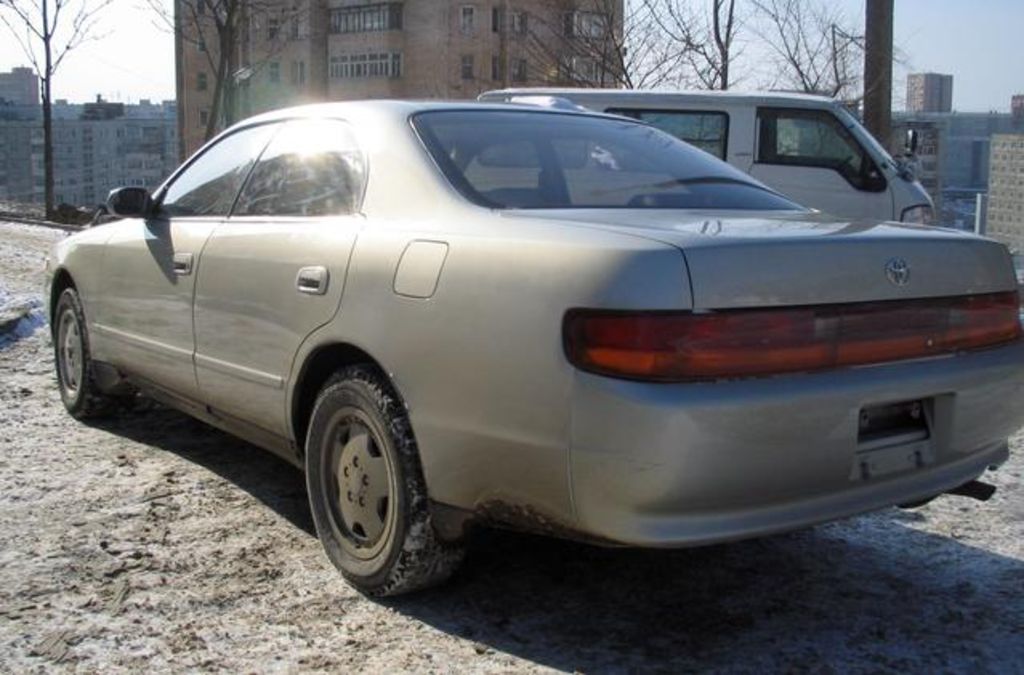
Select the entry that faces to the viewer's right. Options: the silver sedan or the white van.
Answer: the white van

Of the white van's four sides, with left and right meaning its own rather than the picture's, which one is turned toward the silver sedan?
right

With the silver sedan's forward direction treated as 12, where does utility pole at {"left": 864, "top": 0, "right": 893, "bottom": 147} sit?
The utility pole is roughly at 2 o'clock from the silver sedan.

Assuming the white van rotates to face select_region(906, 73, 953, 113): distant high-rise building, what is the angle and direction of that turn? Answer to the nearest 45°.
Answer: approximately 90° to its left

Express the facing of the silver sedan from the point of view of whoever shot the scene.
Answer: facing away from the viewer and to the left of the viewer

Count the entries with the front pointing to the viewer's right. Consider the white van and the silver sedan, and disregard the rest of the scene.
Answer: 1

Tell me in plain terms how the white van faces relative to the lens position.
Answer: facing to the right of the viewer

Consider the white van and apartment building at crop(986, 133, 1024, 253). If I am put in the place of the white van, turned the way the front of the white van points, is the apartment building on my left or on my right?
on my left

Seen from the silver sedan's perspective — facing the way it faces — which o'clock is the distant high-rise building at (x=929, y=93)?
The distant high-rise building is roughly at 2 o'clock from the silver sedan.

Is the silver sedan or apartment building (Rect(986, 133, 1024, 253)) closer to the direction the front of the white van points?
the apartment building

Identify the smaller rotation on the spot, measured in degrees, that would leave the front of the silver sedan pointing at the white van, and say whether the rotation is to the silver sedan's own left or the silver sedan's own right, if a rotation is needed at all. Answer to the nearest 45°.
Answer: approximately 45° to the silver sedan's own right

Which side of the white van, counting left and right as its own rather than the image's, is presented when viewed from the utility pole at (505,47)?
left

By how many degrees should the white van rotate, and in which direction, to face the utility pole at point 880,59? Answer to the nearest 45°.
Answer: approximately 45° to its left
